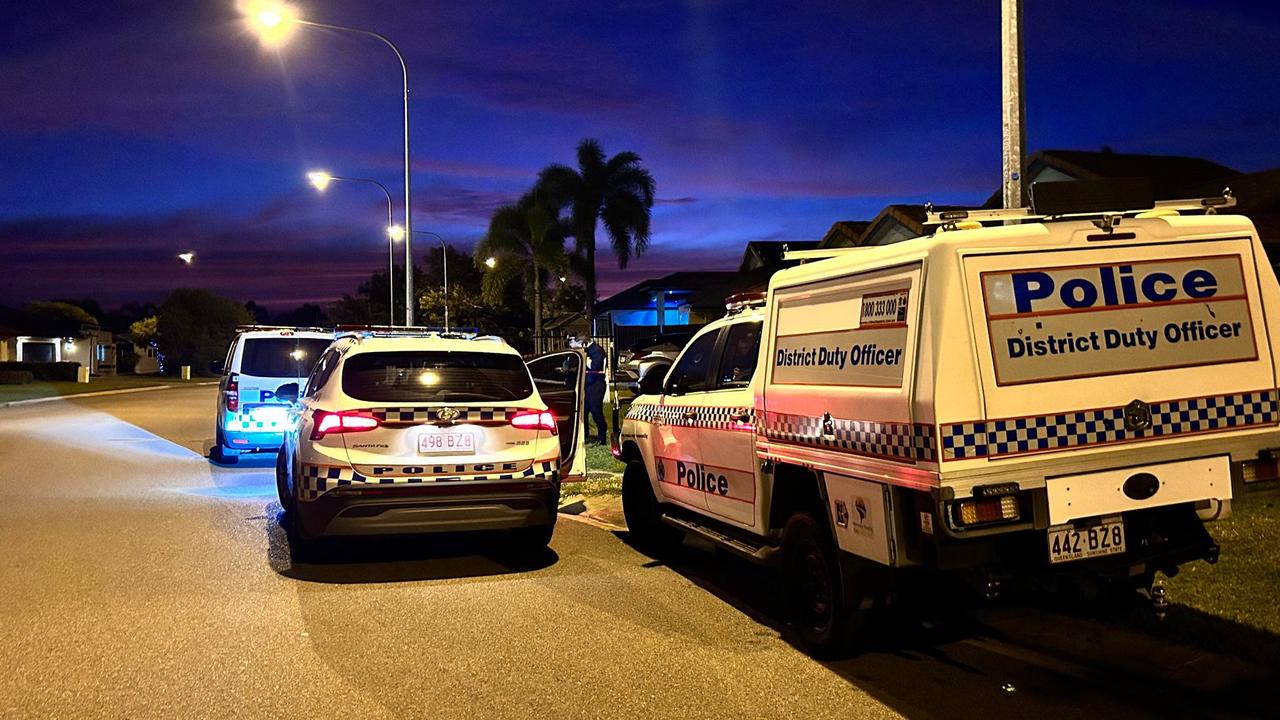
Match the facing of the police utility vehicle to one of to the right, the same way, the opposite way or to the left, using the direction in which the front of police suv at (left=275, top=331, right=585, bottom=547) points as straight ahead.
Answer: the same way

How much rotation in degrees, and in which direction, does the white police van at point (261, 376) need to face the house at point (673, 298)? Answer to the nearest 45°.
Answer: approximately 45° to its right

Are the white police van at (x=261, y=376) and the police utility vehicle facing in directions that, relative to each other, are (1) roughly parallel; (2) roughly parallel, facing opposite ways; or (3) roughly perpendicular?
roughly parallel

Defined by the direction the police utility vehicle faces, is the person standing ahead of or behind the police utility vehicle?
ahead

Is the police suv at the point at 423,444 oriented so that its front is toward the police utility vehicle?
no

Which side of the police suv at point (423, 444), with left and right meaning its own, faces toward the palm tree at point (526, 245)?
front

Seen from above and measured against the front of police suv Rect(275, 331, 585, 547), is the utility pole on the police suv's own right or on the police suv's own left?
on the police suv's own right

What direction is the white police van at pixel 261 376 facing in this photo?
away from the camera

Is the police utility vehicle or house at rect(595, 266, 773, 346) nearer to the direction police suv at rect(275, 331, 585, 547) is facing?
the house

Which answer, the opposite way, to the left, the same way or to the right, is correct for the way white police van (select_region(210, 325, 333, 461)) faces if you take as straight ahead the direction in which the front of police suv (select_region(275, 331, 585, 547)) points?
the same way

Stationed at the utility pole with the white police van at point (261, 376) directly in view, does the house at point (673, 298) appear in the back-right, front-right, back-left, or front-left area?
front-right

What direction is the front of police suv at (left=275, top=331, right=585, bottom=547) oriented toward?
away from the camera

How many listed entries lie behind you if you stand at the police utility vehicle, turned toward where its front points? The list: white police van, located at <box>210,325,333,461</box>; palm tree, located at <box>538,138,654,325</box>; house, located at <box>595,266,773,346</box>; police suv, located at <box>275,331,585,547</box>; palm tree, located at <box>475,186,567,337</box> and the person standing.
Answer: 0
